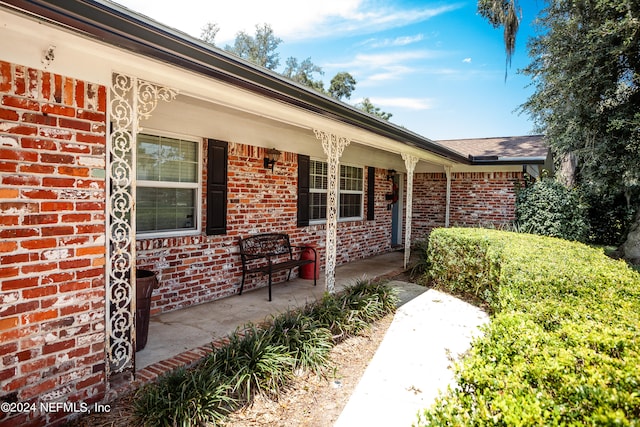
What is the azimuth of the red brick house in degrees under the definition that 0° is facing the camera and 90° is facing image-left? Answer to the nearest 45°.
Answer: approximately 315°

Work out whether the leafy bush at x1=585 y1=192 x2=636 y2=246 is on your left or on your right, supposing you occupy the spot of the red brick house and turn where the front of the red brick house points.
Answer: on your left

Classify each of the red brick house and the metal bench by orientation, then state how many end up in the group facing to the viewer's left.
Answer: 0

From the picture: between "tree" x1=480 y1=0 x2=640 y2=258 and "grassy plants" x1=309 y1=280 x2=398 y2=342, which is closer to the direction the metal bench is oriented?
the grassy plants

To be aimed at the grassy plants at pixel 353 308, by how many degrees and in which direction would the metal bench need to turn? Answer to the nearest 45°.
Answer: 0° — it already faces it

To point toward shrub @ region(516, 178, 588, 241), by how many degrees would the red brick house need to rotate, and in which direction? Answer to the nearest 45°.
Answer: approximately 90° to its left

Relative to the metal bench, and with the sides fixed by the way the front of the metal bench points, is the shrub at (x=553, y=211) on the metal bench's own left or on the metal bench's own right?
on the metal bench's own left

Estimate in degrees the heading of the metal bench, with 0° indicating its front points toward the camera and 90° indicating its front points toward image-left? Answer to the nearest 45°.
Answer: approximately 315°

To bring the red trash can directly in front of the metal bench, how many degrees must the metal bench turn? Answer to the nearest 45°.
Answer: approximately 90° to its left
